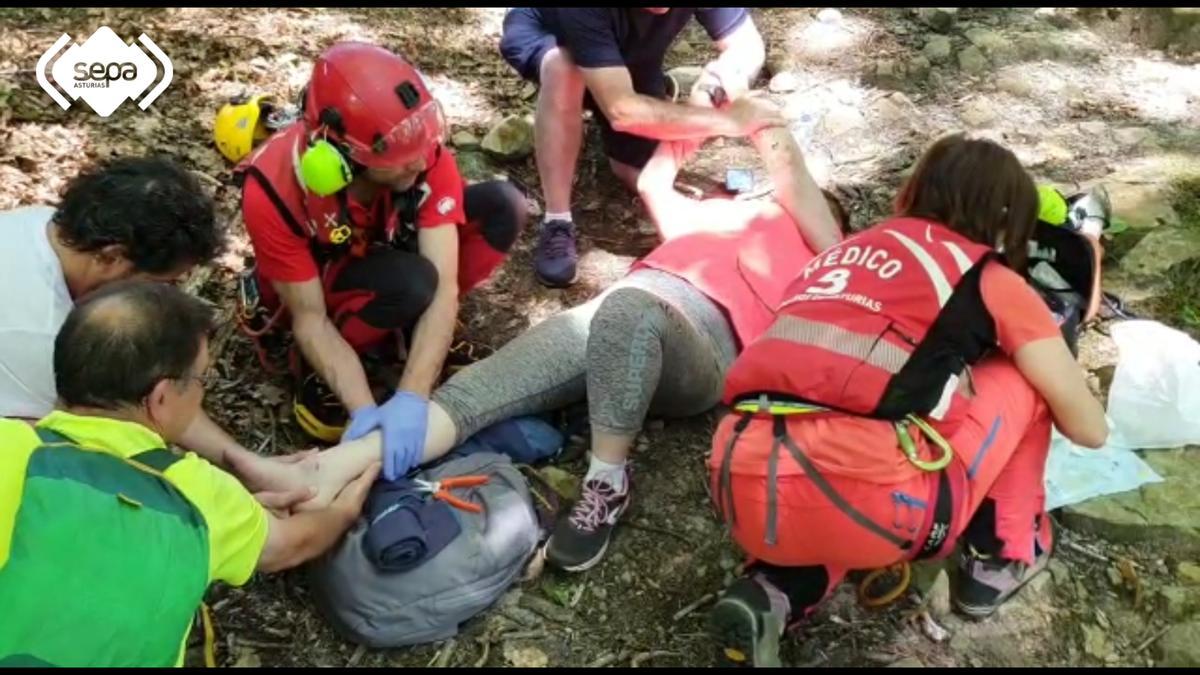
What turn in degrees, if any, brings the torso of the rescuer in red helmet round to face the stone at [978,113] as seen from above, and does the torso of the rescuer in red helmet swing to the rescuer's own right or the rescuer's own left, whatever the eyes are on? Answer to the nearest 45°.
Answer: approximately 90° to the rescuer's own left

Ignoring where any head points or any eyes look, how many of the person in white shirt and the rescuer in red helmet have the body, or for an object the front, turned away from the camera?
0

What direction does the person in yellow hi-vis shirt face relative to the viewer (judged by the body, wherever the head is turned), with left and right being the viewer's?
facing away from the viewer and to the right of the viewer

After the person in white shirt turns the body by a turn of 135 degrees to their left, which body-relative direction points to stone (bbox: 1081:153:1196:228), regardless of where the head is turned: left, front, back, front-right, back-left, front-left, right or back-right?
back-right

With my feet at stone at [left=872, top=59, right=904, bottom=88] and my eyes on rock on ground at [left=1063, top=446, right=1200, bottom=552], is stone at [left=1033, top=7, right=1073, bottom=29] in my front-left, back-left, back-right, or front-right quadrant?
back-left

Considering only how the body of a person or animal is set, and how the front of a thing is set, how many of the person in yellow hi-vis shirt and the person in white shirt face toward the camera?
0

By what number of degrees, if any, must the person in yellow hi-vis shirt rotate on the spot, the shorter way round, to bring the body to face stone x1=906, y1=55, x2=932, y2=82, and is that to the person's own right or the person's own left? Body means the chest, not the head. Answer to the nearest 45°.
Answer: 0° — they already face it

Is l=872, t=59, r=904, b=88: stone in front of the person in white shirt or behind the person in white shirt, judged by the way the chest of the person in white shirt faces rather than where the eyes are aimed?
in front

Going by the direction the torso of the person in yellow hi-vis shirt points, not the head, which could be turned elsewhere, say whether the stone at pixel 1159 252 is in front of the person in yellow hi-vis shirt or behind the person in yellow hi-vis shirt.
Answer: in front

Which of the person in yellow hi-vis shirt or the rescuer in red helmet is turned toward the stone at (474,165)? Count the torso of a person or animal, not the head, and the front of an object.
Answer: the person in yellow hi-vis shirt

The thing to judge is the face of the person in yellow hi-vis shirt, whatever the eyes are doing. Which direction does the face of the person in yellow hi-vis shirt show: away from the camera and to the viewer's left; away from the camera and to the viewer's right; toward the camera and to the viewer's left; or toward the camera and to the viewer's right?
away from the camera and to the viewer's right

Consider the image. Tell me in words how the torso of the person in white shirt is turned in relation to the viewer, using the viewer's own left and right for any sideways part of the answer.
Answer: facing to the right of the viewer

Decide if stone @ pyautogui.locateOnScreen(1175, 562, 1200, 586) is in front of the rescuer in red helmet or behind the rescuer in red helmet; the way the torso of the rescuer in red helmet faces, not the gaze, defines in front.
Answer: in front

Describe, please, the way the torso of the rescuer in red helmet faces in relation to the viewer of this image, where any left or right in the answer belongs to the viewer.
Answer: facing the viewer and to the right of the viewer

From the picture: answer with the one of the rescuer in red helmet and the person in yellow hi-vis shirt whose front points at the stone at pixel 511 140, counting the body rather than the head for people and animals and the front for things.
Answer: the person in yellow hi-vis shirt

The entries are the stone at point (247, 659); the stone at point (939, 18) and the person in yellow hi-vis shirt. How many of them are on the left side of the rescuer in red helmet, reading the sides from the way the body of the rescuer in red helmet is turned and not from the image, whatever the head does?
1

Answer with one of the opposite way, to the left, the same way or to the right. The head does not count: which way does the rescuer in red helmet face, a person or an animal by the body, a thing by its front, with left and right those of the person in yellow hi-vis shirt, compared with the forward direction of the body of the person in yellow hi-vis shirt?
to the right
